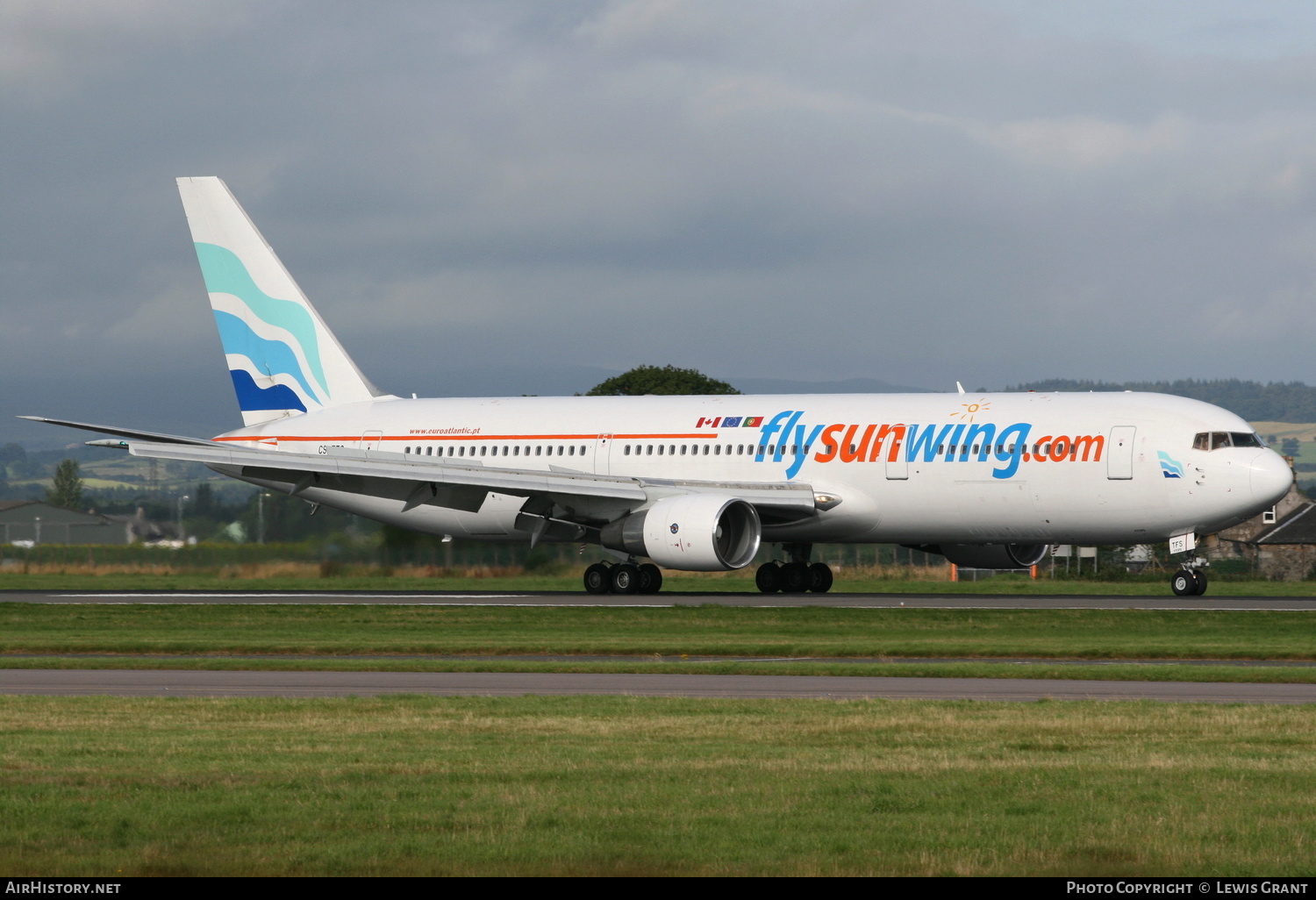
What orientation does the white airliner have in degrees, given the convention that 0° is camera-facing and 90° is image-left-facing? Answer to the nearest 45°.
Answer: approximately 315°
